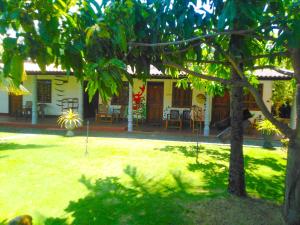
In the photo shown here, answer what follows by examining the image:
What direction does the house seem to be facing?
toward the camera

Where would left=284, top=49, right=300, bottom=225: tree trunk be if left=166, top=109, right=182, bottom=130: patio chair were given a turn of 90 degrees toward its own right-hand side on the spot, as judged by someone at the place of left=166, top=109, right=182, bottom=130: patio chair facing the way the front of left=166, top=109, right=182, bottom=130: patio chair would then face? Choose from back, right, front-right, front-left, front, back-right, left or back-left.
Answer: left

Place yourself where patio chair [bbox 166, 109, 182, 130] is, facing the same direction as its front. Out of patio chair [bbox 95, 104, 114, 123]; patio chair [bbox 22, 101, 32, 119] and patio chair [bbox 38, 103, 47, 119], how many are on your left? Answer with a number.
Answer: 0

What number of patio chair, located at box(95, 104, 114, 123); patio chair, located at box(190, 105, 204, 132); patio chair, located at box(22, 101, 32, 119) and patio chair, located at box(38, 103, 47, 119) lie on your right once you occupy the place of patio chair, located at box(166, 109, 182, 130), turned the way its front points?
3

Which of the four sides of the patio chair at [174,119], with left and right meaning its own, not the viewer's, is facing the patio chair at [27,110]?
right

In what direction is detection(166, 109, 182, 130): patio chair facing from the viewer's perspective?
toward the camera

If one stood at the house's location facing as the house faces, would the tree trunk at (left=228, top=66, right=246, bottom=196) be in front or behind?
in front

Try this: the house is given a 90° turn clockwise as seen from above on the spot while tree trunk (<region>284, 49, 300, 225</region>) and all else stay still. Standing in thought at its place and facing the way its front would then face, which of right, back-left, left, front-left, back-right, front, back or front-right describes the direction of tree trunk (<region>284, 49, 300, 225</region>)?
left

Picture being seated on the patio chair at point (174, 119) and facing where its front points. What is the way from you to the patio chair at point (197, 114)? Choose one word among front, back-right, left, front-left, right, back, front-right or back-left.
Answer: left

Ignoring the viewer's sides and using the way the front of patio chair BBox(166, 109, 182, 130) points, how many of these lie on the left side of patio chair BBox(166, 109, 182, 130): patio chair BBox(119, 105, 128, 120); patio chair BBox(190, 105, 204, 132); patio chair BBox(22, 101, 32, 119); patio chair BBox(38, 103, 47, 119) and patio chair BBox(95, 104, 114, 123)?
1
